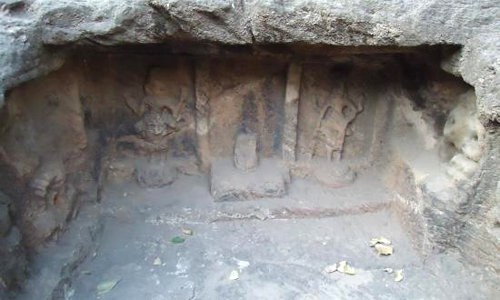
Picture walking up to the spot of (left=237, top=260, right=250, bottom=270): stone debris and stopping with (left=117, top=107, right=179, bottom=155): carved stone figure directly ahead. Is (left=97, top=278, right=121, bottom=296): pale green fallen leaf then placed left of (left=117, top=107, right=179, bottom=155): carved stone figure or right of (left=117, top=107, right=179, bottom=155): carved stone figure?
left

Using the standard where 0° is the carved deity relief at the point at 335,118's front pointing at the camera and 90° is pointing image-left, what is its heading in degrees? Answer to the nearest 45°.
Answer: approximately 0°

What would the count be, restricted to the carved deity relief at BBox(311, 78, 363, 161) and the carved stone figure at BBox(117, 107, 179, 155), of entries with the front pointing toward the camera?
2

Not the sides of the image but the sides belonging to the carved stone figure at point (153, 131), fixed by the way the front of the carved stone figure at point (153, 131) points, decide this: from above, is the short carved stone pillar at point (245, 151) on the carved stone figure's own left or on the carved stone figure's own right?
on the carved stone figure's own left

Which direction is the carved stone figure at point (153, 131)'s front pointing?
toward the camera

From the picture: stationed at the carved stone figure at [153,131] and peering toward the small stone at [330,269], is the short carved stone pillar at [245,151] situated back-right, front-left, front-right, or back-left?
front-left

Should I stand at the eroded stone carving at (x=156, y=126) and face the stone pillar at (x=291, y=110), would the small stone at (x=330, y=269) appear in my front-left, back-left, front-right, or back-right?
front-right

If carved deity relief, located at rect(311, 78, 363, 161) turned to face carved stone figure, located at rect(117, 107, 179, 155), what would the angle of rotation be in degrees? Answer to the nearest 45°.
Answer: approximately 90° to its right

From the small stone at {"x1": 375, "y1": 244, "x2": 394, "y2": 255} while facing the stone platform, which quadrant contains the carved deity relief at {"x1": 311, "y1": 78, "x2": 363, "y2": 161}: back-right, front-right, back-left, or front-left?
front-right

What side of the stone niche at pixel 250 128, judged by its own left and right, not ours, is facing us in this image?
front

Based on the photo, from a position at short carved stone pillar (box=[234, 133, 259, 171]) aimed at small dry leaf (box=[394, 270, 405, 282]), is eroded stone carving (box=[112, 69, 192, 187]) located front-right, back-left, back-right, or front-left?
back-right

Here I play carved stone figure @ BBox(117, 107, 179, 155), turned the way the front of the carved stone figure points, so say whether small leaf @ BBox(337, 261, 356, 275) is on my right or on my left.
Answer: on my left
